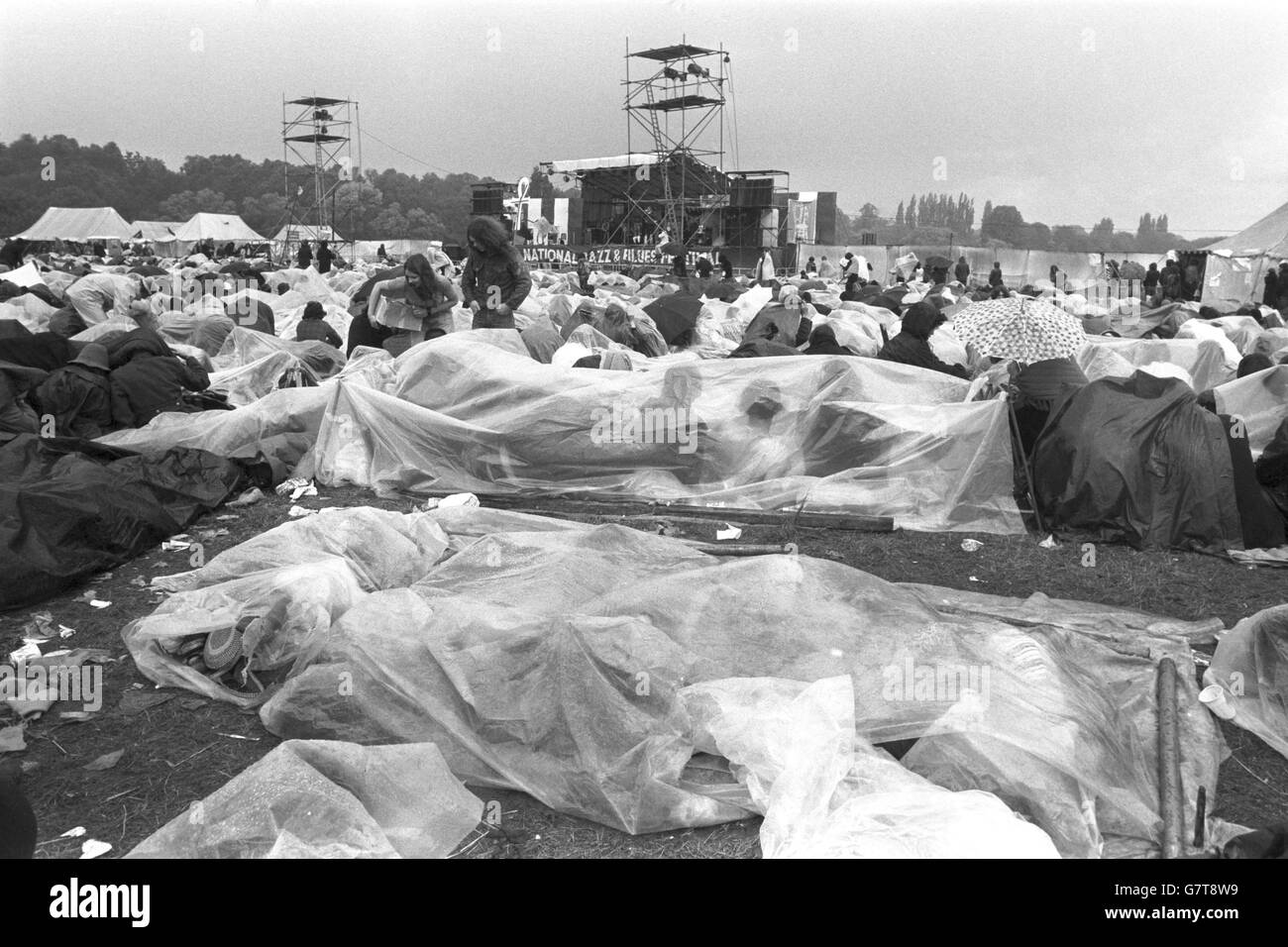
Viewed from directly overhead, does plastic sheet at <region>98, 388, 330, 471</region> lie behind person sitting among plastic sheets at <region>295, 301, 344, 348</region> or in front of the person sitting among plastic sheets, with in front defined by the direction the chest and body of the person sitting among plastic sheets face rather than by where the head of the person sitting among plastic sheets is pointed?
behind

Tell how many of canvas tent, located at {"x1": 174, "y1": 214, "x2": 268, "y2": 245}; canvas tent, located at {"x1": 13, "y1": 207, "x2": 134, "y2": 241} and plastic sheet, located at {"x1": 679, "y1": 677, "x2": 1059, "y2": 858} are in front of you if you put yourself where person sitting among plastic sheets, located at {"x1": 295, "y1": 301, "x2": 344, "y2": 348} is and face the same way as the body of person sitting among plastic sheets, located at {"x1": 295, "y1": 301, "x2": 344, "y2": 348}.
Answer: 2

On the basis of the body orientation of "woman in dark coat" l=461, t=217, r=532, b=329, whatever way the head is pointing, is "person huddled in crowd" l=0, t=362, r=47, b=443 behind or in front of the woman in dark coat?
in front

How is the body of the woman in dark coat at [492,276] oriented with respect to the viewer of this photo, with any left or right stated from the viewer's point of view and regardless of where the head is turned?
facing the viewer and to the left of the viewer

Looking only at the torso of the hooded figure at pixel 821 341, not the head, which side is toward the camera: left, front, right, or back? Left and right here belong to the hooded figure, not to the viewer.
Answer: back

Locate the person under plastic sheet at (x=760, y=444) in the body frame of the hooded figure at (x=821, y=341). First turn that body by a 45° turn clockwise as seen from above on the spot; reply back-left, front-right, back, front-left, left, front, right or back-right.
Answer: back-right

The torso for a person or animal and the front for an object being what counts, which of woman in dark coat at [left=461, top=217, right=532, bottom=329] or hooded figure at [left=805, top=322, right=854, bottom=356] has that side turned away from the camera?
the hooded figure

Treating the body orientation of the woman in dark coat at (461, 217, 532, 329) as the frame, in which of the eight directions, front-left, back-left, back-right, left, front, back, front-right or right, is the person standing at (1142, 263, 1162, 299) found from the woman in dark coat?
back

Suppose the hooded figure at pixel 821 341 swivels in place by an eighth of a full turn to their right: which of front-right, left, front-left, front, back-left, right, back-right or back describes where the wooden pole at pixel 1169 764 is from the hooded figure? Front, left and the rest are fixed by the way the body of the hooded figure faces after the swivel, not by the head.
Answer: back-right

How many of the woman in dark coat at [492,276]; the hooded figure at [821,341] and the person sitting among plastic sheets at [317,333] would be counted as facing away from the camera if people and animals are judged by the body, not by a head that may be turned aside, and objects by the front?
2

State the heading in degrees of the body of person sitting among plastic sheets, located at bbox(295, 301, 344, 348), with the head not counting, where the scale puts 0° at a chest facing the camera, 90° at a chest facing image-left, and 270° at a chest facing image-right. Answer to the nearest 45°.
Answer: approximately 180°
